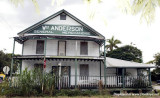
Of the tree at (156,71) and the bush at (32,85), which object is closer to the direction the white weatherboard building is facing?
the bush

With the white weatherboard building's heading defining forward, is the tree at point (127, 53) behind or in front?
behind

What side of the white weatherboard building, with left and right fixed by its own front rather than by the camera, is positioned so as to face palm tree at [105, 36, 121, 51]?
back

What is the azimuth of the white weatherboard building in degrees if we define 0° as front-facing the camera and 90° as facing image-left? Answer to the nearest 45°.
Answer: approximately 0°

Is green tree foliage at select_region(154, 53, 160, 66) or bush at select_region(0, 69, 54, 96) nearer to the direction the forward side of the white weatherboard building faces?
the bush

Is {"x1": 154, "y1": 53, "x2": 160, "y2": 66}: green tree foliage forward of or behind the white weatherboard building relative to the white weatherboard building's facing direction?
behind

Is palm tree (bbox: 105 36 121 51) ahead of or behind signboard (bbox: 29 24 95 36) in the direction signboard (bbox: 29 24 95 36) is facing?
behind
